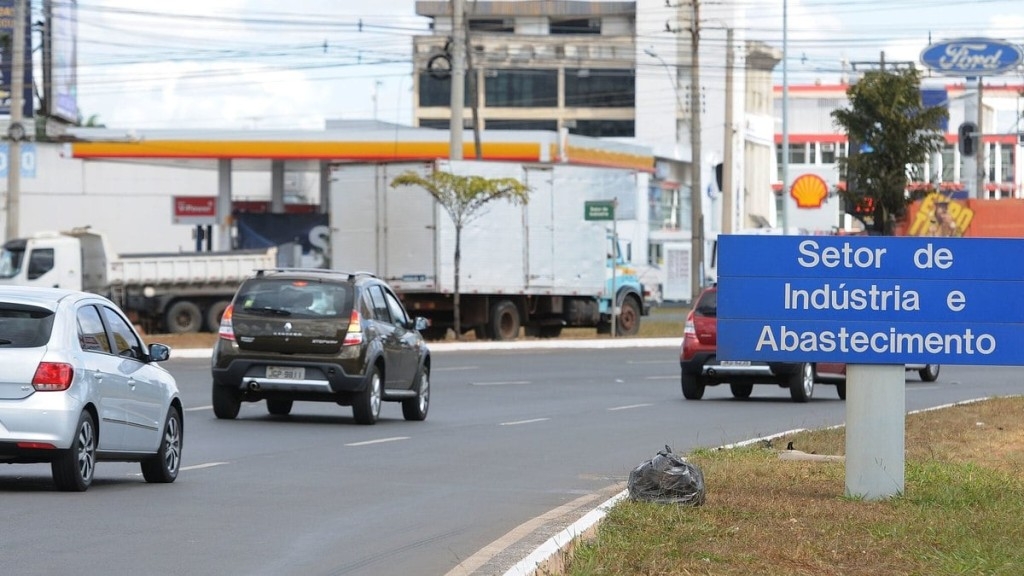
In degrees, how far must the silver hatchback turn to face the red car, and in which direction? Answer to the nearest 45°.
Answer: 0° — it already faces it

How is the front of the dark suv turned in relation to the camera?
facing away from the viewer and to the right of the viewer

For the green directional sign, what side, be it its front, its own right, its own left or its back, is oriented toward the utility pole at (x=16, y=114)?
right

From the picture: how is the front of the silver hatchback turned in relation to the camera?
facing away from the viewer and to the right of the viewer

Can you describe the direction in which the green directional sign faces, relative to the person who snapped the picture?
facing the viewer

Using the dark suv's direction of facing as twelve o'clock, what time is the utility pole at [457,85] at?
The utility pole is roughly at 11 o'clock from the dark suv.

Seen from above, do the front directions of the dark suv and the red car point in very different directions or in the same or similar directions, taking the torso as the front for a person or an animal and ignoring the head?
same or similar directions

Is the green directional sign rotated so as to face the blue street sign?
yes

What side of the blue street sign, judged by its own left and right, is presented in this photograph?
front

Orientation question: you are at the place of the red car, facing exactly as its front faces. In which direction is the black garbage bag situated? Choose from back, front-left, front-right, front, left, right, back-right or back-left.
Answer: back-right

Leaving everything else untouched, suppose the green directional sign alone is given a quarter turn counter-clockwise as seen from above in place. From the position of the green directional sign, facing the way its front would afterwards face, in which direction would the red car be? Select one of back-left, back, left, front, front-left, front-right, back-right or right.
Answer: right

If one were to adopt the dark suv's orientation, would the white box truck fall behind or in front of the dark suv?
in front

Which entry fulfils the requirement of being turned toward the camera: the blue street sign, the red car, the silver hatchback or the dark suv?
the blue street sign

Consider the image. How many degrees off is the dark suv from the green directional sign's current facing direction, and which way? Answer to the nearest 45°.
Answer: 0° — it already faces it
